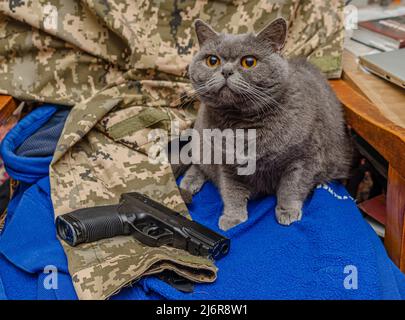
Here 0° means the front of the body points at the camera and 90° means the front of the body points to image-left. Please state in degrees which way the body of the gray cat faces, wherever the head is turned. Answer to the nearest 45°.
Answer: approximately 45°
